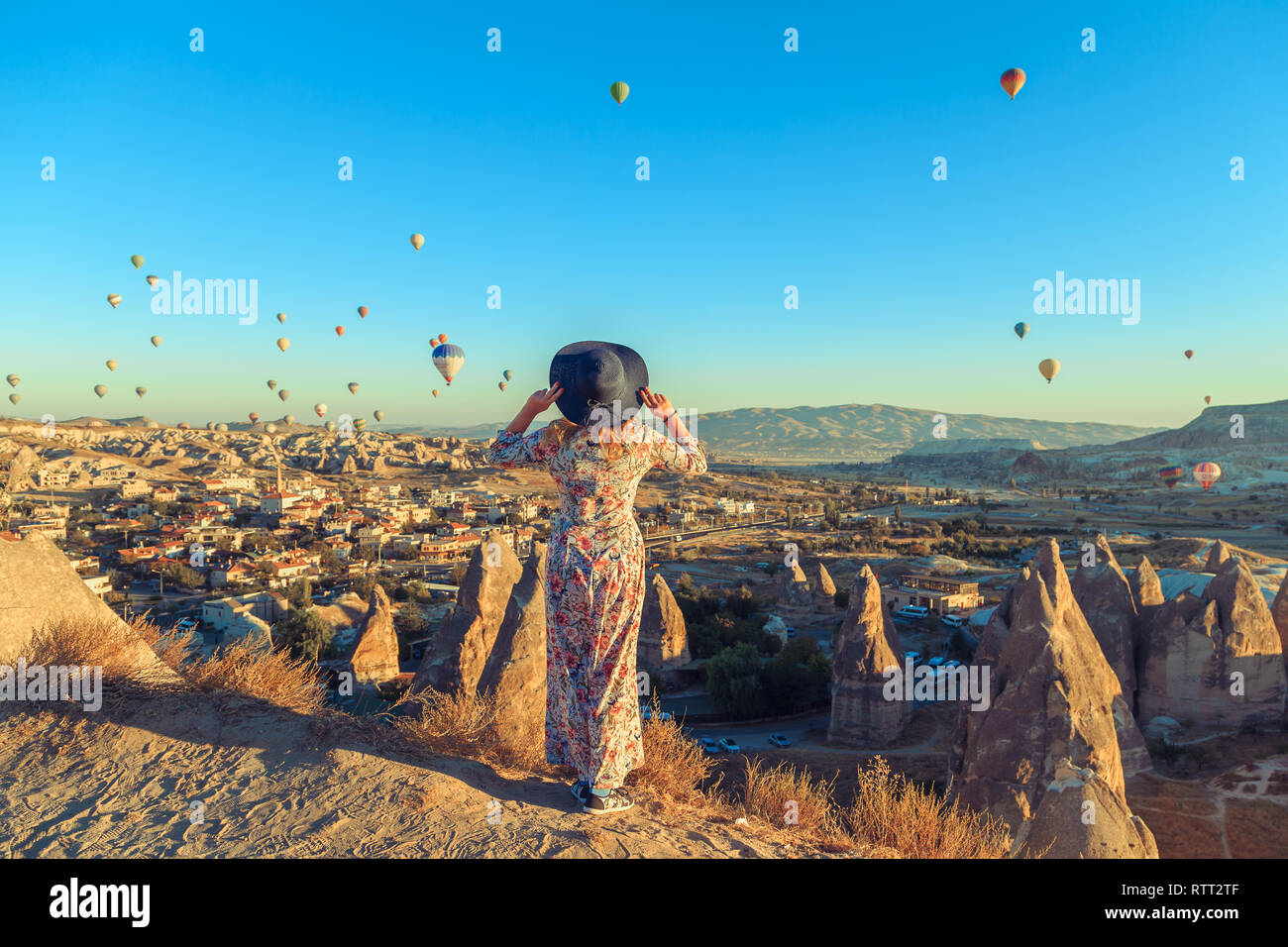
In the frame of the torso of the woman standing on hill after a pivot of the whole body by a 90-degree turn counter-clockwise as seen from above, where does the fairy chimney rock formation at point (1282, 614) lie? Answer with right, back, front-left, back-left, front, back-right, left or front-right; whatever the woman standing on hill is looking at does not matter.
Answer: back-right

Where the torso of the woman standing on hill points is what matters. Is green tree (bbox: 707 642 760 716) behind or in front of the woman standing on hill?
in front

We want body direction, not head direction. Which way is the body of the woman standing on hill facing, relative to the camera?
away from the camera

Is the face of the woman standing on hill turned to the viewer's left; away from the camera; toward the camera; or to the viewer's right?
away from the camera

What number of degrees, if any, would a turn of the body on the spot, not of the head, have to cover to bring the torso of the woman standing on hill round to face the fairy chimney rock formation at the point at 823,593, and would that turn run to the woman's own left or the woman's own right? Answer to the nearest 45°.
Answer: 0° — they already face it

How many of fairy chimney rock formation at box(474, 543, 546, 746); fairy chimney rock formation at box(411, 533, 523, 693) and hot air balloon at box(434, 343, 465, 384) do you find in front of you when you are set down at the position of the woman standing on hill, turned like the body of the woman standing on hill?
3

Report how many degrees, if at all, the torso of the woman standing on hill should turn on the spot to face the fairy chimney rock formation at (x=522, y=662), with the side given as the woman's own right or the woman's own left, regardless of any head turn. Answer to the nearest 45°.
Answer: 0° — they already face it

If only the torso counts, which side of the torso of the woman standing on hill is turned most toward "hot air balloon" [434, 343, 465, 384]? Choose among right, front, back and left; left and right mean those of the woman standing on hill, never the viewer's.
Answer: front
